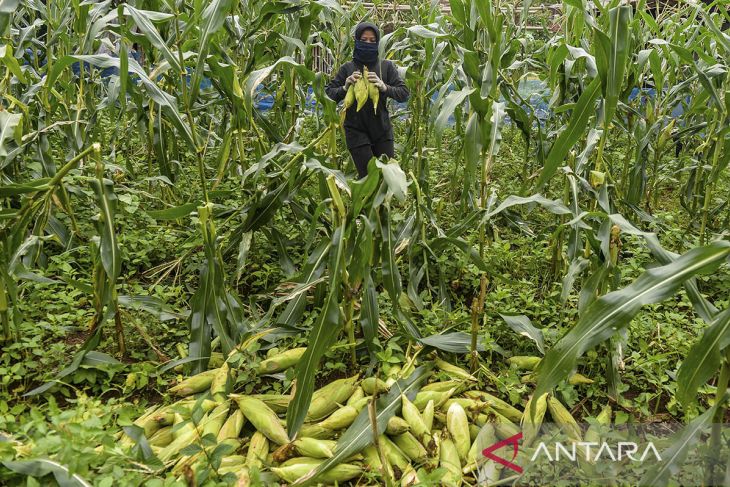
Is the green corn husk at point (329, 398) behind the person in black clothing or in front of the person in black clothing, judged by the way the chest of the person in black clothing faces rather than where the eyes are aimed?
in front

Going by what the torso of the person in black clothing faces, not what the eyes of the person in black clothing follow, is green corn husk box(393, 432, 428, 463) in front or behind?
in front

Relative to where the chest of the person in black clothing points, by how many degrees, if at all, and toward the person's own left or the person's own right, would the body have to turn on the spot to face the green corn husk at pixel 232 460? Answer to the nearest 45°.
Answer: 0° — they already face it

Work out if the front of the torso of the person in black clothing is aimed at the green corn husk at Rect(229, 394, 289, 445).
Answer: yes

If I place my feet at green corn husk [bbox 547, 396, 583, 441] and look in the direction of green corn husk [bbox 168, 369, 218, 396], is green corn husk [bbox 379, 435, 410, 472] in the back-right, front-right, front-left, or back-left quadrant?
front-left

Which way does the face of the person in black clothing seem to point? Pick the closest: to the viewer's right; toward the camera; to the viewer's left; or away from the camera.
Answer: toward the camera

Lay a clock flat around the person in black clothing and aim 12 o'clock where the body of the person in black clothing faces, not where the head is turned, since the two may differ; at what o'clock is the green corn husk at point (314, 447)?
The green corn husk is roughly at 12 o'clock from the person in black clothing.

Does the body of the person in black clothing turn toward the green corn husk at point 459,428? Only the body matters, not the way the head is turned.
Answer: yes

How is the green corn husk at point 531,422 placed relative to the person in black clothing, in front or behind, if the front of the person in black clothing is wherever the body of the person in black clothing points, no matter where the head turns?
in front

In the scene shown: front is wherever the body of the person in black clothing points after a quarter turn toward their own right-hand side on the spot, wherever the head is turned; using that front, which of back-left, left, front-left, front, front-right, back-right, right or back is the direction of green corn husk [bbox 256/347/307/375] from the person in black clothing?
left

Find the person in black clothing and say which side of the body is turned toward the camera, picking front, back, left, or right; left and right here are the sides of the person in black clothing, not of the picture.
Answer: front

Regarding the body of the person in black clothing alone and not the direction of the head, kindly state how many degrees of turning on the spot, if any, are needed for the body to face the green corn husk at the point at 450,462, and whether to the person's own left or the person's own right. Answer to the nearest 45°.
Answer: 0° — they already face it
